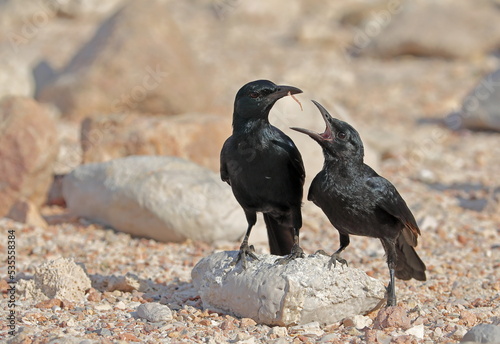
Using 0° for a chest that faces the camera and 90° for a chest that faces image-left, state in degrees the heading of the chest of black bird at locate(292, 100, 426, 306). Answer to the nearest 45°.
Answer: approximately 45°

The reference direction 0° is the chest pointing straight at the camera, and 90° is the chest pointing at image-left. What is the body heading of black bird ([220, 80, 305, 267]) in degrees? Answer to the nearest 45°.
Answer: approximately 0°

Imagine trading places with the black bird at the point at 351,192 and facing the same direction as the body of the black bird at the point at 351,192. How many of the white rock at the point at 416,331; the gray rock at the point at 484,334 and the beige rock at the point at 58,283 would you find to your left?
2

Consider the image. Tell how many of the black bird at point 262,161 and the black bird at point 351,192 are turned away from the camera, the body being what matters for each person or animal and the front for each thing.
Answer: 0

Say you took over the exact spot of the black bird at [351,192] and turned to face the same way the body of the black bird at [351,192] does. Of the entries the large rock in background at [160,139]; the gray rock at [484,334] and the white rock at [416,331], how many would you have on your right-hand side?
1

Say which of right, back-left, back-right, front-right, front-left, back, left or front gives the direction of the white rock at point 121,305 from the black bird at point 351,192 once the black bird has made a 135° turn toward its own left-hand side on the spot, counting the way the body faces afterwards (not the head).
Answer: back
